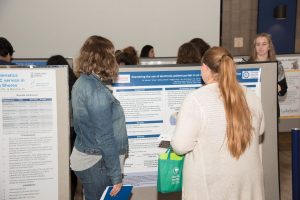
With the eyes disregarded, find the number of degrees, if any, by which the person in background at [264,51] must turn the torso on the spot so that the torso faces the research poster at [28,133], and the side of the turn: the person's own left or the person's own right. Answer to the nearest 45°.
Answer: approximately 45° to the person's own right

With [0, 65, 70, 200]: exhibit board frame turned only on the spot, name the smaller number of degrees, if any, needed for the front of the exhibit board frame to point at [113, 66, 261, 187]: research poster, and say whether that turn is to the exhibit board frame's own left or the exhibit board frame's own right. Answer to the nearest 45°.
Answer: approximately 90° to the exhibit board frame's own left

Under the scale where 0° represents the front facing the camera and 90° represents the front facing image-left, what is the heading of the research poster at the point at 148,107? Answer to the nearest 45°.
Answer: approximately 0°

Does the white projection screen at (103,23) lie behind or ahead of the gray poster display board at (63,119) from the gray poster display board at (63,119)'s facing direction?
behind

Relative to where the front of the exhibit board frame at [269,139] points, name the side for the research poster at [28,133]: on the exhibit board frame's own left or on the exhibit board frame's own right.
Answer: on the exhibit board frame's own right

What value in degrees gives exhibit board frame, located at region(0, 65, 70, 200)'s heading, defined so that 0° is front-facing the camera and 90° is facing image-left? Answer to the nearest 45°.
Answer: approximately 0°

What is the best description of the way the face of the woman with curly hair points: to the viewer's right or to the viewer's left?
to the viewer's right
